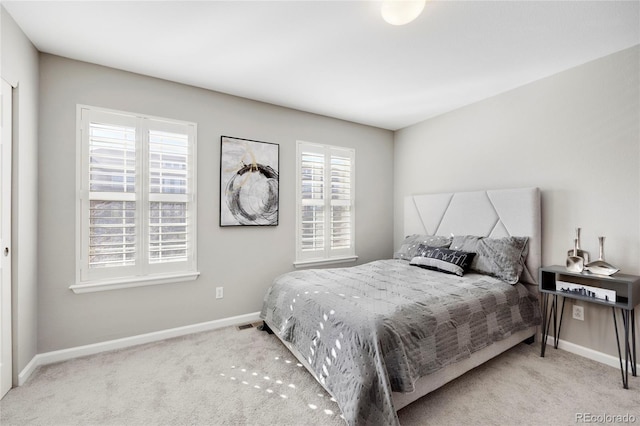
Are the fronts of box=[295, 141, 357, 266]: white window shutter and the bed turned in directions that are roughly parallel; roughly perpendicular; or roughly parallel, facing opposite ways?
roughly perpendicular

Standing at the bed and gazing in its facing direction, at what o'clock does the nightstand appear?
The nightstand is roughly at 7 o'clock from the bed.

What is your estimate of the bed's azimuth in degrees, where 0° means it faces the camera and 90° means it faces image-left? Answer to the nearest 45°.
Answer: approximately 45°

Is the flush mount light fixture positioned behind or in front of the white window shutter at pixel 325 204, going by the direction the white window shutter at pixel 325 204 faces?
in front

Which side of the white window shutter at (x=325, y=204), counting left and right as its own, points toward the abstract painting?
right

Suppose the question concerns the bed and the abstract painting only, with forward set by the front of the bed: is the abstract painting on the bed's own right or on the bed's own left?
on the bed's own right

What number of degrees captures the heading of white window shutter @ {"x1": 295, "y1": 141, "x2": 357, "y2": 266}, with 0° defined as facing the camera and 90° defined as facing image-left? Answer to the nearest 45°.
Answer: approximately 315°

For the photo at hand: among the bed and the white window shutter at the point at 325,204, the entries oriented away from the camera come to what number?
0

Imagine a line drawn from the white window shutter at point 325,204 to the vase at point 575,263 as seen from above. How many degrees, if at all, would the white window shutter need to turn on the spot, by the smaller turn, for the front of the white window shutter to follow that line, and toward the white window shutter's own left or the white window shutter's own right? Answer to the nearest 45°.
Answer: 0° — it already faces it
